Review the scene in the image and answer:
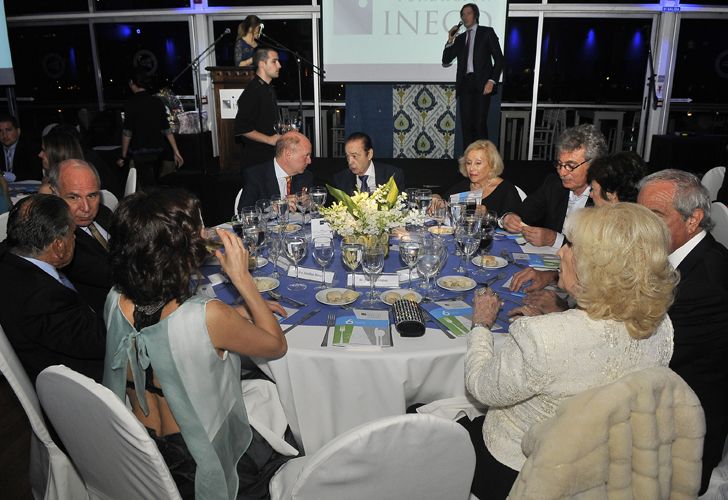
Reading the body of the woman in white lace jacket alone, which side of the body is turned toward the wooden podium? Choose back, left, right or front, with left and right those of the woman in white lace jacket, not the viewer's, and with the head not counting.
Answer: front

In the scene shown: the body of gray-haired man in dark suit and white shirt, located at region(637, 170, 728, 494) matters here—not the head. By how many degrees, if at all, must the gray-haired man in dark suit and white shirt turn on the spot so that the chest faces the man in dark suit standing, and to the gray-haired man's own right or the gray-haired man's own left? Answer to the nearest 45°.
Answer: approximately 45° to the gray-haired man's own right

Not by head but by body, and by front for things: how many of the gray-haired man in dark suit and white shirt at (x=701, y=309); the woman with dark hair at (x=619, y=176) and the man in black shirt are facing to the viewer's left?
2

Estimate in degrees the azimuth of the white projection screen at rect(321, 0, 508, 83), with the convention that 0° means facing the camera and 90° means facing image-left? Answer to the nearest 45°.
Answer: approximately 0°

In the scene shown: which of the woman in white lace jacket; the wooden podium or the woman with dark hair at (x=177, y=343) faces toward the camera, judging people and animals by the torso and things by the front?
the wooden podium

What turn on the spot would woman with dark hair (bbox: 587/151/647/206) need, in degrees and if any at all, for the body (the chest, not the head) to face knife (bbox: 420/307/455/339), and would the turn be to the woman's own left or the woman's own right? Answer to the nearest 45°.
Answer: approximately 45° to the woman's own left

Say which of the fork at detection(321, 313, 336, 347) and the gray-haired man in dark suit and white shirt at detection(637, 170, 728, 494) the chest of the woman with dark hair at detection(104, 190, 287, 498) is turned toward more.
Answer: the fork

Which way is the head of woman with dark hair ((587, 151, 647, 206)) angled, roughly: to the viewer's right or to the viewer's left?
to the viewer's left

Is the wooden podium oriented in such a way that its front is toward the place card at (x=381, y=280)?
yes

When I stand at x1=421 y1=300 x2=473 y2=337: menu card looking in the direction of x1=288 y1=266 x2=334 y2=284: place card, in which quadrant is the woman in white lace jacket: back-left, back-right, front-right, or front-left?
back-left

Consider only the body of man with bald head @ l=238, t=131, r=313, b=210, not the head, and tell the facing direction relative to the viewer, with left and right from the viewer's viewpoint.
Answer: facing the viewer and to the right of the viewer

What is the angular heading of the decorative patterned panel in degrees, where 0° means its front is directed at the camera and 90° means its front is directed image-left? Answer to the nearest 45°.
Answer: approximately 0°

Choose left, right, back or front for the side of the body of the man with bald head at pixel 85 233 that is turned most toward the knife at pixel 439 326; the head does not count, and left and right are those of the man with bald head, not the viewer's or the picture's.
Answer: front

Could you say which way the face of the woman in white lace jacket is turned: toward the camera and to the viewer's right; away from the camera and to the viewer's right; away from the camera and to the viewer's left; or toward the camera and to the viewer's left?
away from the camera and to the viewer's left

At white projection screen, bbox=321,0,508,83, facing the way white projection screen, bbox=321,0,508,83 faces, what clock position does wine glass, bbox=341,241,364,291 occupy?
The wine glass is roughly at 12 o'clock from the white projection screen.

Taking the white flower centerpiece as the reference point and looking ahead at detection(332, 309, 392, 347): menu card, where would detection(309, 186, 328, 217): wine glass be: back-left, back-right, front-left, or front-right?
back-right

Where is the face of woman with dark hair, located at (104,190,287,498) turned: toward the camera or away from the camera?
away from the camera

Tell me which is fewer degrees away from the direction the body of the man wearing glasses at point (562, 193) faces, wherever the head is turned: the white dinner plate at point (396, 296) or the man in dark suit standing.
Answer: the white dinner plate

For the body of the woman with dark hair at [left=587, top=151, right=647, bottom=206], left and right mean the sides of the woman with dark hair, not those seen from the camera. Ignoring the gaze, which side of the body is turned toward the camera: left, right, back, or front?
left

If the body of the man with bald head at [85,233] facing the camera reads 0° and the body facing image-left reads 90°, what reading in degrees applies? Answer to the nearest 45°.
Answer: approximately 315°
